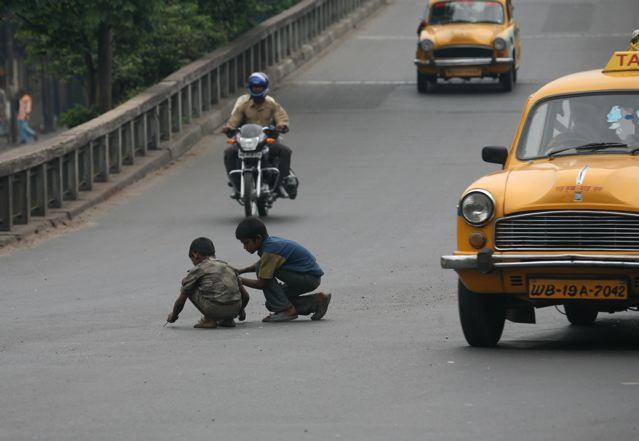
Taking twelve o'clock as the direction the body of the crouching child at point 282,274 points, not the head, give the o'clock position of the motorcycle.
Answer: The motorcycle is roughly at 3 o'clock from the crouching child.

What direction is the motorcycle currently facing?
toward the camera

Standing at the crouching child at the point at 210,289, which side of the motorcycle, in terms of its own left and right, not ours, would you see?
front

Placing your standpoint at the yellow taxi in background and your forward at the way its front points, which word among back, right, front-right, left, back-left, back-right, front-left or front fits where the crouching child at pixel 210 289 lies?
front

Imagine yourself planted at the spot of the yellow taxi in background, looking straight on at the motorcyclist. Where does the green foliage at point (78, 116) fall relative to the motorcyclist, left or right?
right

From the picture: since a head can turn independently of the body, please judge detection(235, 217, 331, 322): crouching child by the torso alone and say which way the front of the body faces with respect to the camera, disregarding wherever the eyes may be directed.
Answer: to the viewer's left

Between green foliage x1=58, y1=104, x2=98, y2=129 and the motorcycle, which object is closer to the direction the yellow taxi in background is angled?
the motorcycle

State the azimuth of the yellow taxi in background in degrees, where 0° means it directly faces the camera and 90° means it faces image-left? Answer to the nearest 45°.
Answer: approximately 0°

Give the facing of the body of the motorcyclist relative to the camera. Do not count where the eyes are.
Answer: toward the camera

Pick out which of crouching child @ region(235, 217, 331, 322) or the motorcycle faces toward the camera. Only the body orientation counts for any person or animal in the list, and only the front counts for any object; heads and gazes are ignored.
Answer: the motorcycle

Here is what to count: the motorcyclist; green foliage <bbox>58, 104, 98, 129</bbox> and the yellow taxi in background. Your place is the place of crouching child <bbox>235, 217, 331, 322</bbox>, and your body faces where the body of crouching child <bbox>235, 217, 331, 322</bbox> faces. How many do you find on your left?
0

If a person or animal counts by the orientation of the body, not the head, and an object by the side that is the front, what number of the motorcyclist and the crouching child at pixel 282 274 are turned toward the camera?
1

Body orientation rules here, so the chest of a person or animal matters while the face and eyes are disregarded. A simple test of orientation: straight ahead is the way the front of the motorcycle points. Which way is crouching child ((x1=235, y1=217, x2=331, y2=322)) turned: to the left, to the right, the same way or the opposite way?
to the right

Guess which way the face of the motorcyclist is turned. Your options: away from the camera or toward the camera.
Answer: toward the camera

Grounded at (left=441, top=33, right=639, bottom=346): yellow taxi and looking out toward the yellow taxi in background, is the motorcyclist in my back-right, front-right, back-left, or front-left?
front-left

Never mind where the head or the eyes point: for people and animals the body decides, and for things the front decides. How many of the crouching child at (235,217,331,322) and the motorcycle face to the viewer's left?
1

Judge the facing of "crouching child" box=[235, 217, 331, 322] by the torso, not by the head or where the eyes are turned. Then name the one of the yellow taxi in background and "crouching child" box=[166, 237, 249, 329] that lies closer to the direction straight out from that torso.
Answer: the crouching child

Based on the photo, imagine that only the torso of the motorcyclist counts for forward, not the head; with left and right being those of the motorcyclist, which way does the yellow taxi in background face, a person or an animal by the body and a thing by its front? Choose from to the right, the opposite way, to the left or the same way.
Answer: the same way

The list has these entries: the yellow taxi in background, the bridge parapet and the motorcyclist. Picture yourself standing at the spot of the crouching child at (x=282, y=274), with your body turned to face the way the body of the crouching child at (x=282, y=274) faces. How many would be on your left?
0

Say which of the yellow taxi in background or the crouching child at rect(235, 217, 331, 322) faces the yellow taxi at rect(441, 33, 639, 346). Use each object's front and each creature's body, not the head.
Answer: the yellow taxi in background
